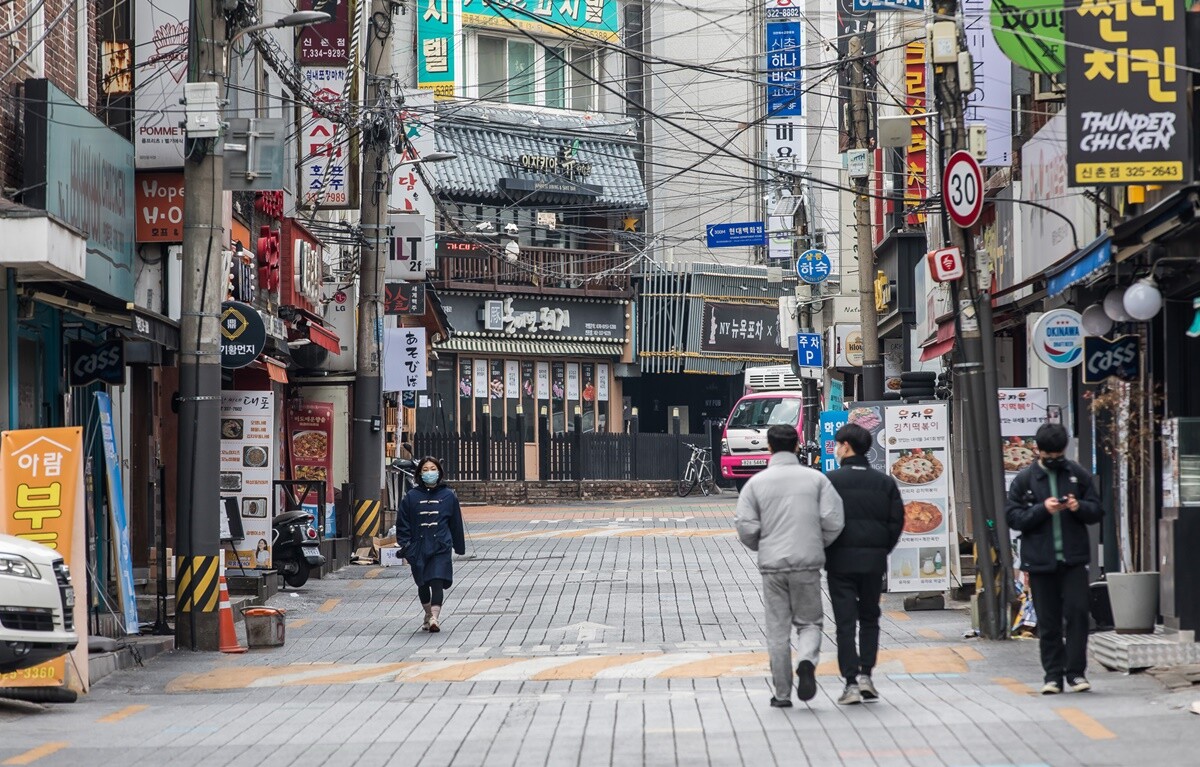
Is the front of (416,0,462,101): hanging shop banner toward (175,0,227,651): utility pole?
yes

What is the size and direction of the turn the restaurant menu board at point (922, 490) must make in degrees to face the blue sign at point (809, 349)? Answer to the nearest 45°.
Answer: approximately 180°

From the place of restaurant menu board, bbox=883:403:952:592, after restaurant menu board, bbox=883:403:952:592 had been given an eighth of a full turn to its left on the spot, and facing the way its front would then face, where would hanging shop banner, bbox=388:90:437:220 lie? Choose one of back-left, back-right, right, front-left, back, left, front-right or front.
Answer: back

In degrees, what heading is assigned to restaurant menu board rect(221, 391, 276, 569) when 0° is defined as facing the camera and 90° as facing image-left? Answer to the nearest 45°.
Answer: approximately 0°

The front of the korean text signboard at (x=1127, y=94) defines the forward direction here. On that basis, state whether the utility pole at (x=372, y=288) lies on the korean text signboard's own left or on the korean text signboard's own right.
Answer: on the korean text signboard's own right
